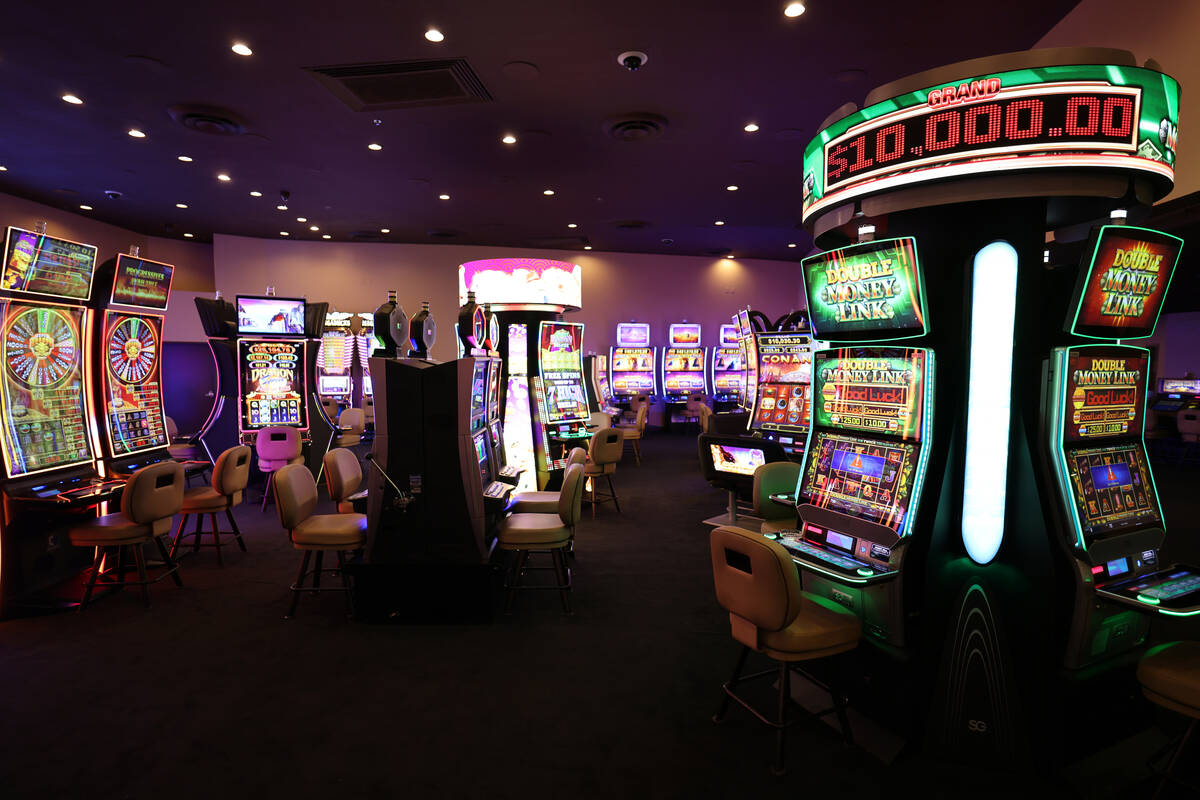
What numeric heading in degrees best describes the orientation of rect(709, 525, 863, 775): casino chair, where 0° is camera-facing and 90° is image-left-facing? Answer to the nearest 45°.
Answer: approximately 225°

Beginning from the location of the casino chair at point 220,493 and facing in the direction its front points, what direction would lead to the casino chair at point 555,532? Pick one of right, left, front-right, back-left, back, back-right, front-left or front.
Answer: back

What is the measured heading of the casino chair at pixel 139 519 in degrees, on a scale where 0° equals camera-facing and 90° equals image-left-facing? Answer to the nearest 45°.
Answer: approximately 135°

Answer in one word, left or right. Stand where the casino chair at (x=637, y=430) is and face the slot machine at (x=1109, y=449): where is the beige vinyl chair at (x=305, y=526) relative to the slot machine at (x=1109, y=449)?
right

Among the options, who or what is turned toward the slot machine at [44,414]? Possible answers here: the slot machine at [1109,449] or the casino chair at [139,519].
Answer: the casino chair

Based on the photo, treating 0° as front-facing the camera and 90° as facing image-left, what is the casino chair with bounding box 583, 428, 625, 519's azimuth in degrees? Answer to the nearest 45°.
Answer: approximately 135°

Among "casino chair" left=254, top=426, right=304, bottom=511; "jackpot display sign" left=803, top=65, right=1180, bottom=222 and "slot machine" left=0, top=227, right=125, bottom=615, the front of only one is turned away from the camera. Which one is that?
the casino chair

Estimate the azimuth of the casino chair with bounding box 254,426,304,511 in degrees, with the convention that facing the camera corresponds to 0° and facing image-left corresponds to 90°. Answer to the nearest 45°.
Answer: approximately 180°

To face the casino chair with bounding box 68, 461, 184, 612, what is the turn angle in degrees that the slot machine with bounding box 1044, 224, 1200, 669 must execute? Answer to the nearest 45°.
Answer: approximately 90° to its right

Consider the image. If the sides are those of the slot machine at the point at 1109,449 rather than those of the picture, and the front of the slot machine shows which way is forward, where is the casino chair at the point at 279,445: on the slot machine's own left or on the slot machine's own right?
on the slot machine's own right
